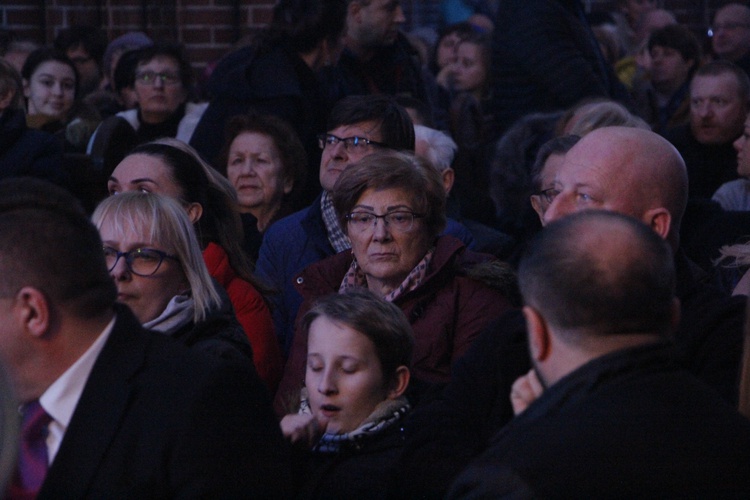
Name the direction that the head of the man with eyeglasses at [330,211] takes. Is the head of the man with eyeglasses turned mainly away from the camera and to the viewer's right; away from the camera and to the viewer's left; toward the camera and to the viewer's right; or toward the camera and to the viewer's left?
toward the camera and to the viewer's left

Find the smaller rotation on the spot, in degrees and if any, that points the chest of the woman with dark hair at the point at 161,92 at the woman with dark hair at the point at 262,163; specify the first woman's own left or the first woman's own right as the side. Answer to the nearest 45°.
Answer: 0° — they already face them

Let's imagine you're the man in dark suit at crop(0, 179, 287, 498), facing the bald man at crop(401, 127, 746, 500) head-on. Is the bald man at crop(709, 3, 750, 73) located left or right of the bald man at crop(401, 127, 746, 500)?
left

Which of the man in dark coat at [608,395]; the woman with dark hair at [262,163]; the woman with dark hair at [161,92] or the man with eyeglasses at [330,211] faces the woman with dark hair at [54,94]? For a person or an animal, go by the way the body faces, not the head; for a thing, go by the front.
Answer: the man in dark coat

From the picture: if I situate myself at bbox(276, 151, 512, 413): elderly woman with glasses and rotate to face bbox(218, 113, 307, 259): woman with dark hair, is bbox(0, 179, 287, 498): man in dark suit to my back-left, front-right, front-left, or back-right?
back-left

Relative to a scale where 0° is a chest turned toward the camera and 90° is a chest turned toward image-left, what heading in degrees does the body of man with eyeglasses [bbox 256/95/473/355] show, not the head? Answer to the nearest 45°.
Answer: approximately 45°

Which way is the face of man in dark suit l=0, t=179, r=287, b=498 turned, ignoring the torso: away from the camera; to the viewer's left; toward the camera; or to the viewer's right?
to the viewer's left

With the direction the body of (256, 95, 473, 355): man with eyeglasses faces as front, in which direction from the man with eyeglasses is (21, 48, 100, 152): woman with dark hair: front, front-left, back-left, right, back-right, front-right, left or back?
right

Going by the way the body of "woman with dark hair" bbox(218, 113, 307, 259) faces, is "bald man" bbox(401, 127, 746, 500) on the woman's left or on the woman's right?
on the woman's left

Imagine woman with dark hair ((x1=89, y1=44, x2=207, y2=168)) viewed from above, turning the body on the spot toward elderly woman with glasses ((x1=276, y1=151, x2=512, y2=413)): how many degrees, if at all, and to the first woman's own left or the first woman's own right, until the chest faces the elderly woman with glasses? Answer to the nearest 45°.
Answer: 0° — they already face them
